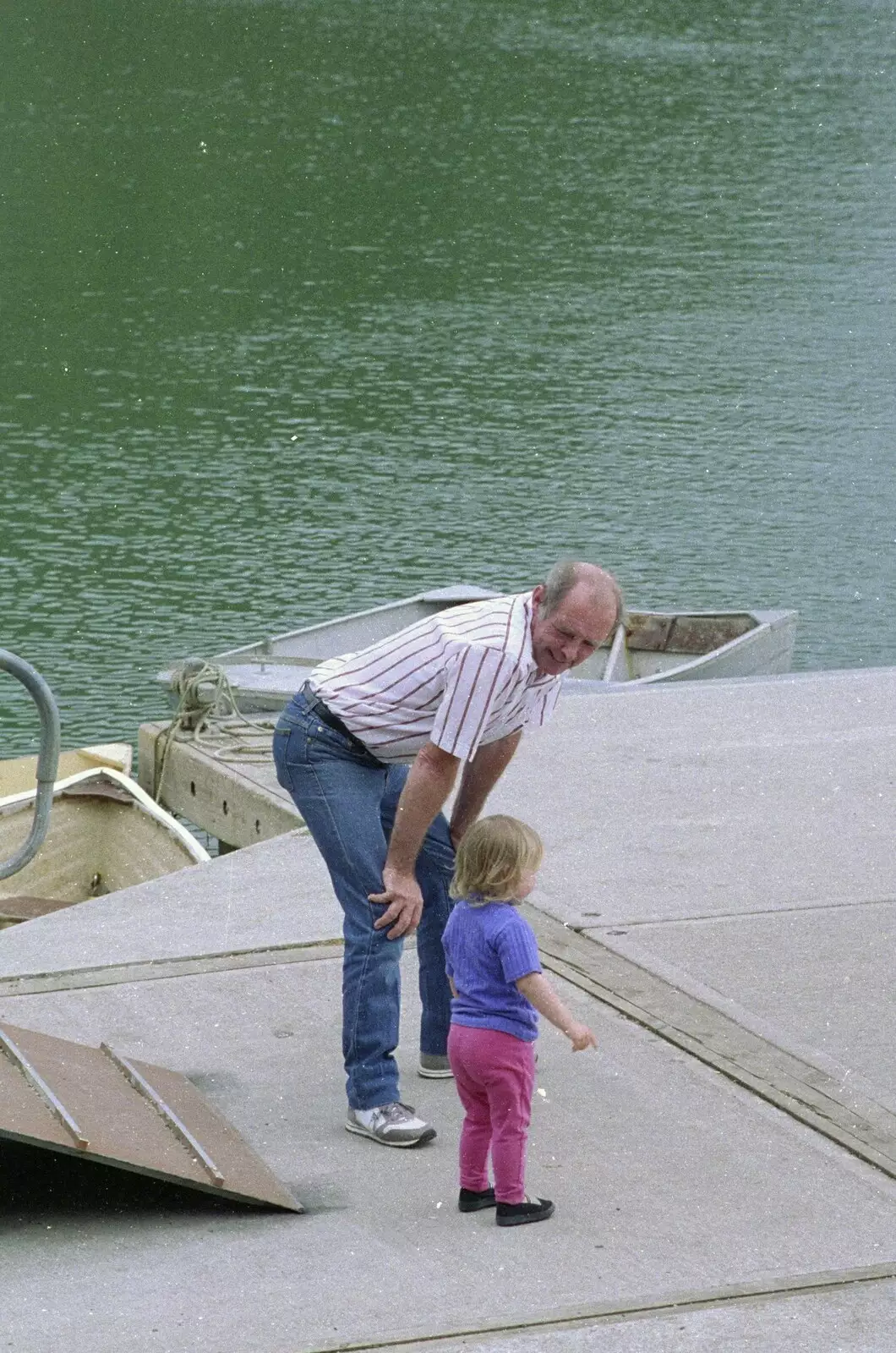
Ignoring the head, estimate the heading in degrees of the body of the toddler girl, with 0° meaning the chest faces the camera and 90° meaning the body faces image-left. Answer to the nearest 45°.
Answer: approximately 225°

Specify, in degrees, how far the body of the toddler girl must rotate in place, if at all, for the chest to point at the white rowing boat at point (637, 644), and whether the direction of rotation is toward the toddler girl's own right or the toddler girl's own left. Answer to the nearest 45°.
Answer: approximately 45° to the toddler girl's own left

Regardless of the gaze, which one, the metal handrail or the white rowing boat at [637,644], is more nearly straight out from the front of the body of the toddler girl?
the white rowing boat

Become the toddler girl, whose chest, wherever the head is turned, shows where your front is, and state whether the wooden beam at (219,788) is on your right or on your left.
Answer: on your left

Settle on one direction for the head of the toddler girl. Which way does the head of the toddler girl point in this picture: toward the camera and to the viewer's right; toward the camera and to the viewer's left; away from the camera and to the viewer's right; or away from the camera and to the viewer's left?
away from the camera and to the viewer's right

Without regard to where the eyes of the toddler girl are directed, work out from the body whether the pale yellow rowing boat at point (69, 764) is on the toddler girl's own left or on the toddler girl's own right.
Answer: on the toddler girl's own left

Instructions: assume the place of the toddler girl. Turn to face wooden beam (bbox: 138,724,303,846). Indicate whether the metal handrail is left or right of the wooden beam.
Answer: left

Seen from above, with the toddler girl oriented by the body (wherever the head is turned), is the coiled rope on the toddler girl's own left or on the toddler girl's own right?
on the toddler girl's own left
